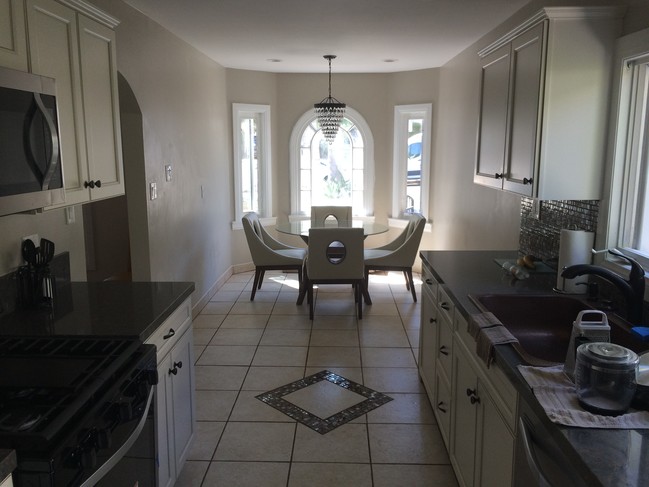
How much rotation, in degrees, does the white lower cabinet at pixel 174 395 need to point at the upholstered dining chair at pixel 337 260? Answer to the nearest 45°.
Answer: approximately 45° to its left

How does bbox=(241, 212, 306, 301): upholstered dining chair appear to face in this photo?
to the viewer's right

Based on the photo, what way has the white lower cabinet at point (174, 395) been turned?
to the viewer's right

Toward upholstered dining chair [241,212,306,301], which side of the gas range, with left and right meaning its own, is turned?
left

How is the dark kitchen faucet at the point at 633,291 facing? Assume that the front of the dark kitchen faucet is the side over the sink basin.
to the viewer's left

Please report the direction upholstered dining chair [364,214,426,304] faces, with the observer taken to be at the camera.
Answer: facing to the left of the viewer

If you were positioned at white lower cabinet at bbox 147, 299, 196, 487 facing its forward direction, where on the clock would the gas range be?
The gas range is roughly at 4 o'clock from the white lower cabinet.

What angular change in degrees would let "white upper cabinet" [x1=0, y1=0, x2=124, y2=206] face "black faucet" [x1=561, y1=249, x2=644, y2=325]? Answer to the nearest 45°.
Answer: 0° — it already faces it

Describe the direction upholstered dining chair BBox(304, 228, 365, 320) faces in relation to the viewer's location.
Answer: facing away from the viewer

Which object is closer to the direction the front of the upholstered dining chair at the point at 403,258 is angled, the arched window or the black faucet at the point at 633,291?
the arched window

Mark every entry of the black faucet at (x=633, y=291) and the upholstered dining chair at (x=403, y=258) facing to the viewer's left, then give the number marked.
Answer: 2

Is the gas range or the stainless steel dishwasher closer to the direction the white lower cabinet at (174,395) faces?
the stainless steel dishwasher
